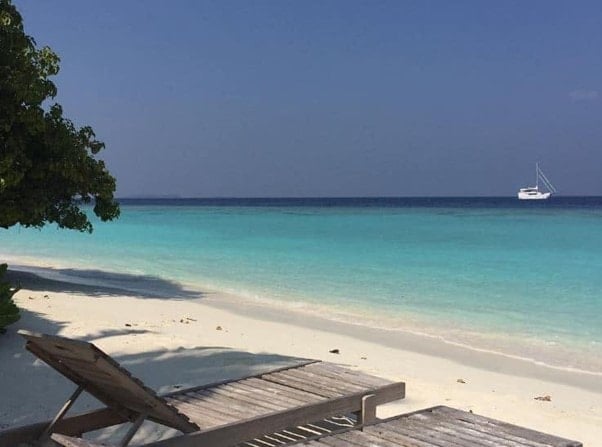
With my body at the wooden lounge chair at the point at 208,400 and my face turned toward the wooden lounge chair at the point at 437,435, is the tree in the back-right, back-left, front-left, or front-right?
back-left

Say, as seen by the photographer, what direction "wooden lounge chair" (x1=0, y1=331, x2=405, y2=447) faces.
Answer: facing away from the viewer and to the right of the viewer
